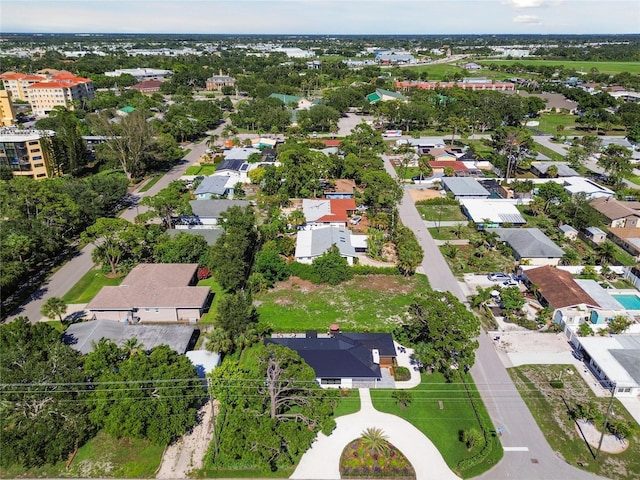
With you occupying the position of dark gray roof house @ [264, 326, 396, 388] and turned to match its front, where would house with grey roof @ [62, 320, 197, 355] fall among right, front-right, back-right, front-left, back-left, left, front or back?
right

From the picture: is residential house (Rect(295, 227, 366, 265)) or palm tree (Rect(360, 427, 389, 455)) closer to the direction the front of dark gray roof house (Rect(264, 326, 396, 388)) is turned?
the palm tree

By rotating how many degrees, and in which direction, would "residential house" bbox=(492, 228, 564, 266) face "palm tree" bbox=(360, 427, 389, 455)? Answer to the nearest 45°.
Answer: approximately 90° to its left

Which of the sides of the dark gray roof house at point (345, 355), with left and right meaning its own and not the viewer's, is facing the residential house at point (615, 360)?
left

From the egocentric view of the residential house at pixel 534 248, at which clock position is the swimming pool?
The swimming pool is roughly at 7 o'clock from the residential house.

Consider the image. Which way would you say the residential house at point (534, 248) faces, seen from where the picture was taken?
facing to the left of the viewer

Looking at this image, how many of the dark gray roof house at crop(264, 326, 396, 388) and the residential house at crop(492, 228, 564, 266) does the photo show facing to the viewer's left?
1

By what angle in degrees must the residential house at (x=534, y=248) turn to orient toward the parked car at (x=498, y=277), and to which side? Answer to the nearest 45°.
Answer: approximately 45° to its left

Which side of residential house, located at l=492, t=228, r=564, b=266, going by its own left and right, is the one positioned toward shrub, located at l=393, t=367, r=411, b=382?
left

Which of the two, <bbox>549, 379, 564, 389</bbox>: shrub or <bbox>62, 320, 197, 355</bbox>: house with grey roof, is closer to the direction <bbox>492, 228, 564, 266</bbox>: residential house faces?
the house with grey roof

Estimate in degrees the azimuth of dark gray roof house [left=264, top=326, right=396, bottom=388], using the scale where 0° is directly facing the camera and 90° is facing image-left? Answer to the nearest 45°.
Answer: approximately 0°

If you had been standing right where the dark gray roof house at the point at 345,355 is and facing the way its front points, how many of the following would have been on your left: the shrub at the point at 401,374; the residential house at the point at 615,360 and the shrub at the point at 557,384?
3
